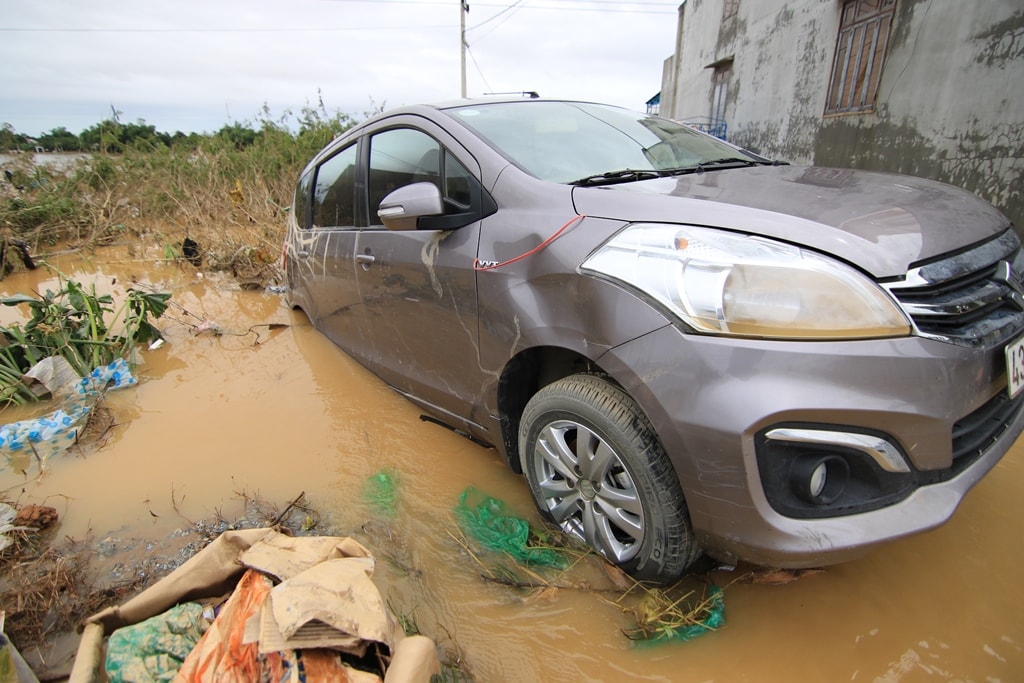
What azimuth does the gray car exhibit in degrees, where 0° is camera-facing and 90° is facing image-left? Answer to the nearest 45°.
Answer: approximately 315°

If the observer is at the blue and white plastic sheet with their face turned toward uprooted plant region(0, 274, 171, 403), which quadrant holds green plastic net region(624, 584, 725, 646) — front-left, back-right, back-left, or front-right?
back-right

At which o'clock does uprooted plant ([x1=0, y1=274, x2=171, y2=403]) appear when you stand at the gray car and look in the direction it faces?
The uprooted plant is roughly at 5 o'clock from the gray car.

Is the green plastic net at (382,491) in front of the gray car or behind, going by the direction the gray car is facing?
in front

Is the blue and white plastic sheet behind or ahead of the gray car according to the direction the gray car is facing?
behind
